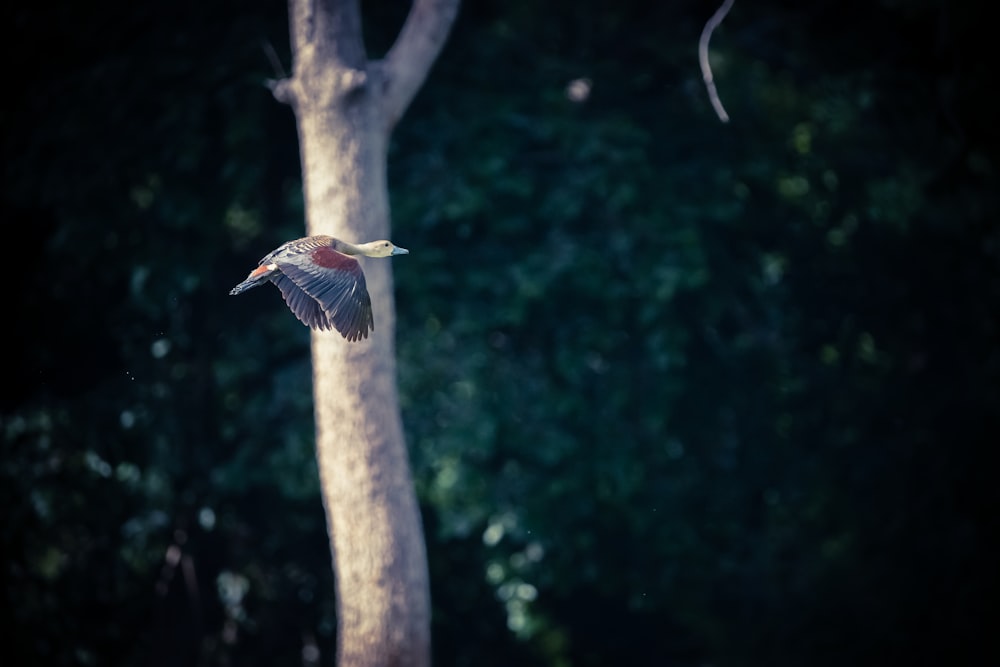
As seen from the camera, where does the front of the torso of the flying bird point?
to the viewer's right
